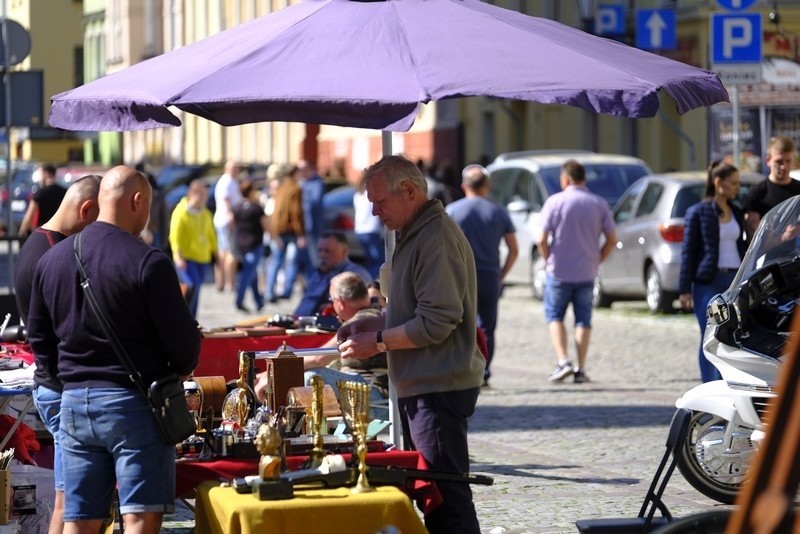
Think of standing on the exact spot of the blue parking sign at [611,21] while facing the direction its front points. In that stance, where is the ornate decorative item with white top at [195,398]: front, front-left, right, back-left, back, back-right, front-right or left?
front

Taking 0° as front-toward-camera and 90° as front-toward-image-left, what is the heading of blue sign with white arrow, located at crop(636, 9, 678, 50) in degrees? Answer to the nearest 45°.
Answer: approximately 0°

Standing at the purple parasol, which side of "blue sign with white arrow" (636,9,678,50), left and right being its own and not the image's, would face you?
front

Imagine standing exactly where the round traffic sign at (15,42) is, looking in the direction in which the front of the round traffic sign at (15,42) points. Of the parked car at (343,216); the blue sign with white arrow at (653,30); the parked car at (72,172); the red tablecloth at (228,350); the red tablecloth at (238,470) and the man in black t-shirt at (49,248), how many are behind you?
3

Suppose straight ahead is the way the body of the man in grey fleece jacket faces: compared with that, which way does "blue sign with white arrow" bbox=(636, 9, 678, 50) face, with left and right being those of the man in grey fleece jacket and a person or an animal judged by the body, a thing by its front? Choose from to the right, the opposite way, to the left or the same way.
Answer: to the left

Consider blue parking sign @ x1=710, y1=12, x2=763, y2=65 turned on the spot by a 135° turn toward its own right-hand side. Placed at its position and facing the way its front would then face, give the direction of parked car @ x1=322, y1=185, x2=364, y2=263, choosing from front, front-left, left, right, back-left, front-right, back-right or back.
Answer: front

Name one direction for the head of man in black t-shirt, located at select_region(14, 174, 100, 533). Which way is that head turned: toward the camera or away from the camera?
away from the camera

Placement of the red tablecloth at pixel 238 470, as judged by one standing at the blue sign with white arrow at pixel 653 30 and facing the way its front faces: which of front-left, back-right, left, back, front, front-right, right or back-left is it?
front

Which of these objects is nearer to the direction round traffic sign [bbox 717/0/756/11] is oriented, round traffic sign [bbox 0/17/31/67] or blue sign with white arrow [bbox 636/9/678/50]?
the round traffic sign

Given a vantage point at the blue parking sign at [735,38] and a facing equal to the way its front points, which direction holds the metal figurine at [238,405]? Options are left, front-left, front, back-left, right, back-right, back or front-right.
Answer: front

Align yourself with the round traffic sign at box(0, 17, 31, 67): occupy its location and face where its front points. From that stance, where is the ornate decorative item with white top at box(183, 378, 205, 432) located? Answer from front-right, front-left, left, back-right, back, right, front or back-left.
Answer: back

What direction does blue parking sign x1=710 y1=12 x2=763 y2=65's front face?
toward the camera

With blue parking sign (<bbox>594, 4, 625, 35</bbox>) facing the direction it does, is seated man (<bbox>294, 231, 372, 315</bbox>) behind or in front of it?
in front

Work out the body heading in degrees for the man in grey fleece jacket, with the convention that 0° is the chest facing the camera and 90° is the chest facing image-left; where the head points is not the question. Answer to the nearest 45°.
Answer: approximately 90°
